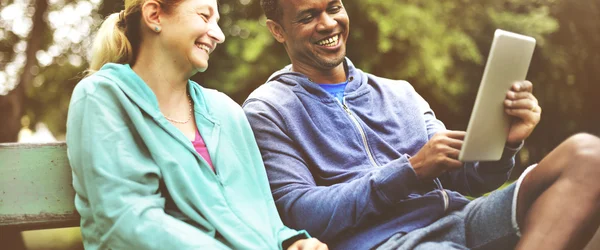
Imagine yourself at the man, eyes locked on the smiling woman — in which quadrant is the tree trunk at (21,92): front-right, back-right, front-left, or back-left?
front-right

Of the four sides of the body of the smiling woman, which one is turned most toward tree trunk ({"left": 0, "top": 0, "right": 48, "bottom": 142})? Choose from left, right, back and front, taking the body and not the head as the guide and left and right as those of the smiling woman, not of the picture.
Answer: back

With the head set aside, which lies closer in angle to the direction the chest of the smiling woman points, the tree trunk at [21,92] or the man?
the man

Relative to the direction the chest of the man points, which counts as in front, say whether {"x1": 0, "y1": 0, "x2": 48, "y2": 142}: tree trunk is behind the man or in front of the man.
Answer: behind

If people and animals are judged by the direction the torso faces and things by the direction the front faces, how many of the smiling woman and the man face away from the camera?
0

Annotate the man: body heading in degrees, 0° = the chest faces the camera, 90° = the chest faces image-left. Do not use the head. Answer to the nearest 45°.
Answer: approximately 315°

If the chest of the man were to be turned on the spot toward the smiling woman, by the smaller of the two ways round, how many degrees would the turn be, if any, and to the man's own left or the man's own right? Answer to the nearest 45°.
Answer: approximately 90° to the man's own right

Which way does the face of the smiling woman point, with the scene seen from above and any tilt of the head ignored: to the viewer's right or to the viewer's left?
to the viewer's right

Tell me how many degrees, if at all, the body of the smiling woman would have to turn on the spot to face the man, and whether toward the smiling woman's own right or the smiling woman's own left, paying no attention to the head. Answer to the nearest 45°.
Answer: approximately 45° to the smiling woman's own left
